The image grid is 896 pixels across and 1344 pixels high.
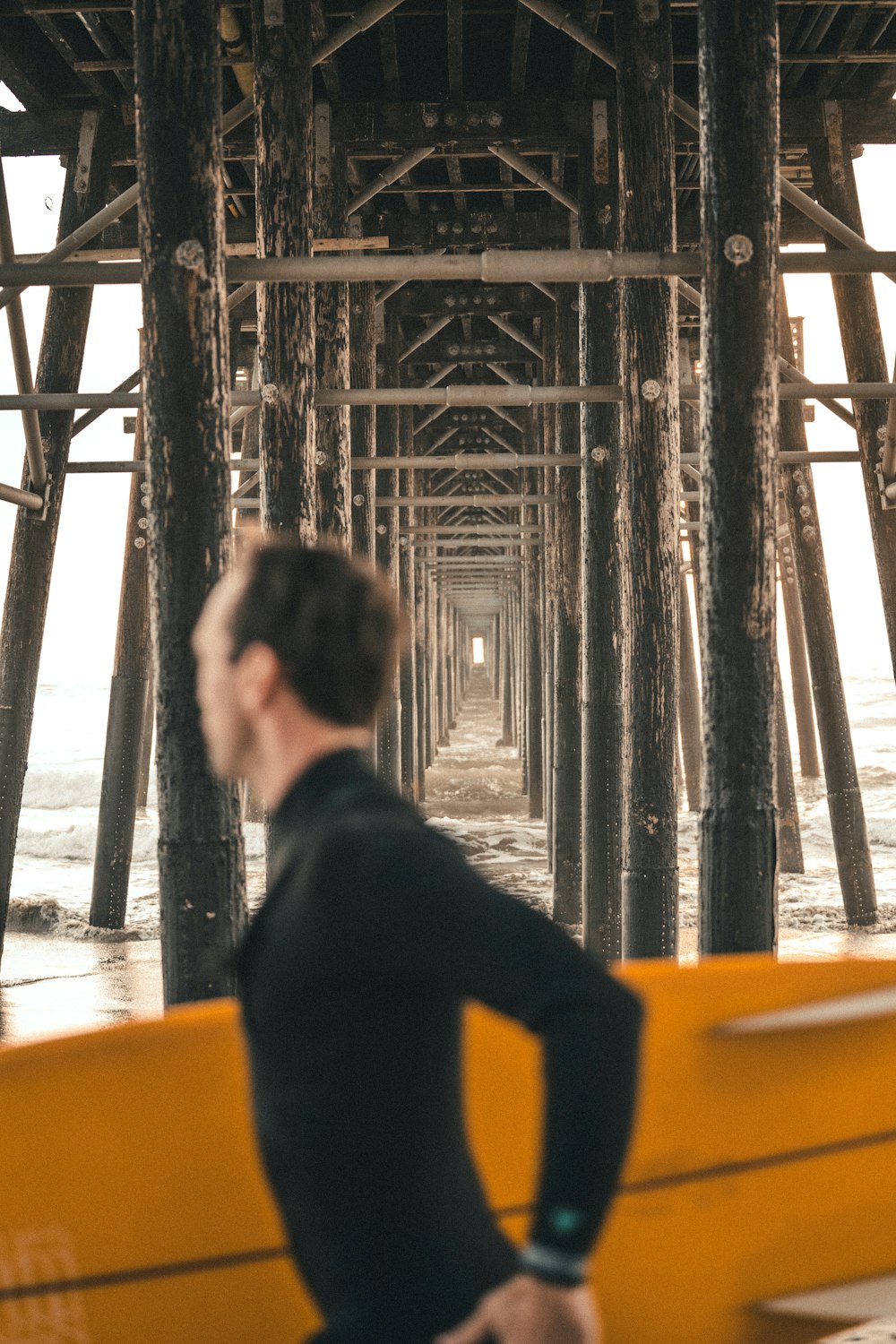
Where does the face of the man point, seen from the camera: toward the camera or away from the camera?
away from the camera

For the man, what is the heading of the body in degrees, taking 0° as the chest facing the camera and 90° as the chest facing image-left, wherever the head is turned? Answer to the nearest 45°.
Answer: approximately 90°

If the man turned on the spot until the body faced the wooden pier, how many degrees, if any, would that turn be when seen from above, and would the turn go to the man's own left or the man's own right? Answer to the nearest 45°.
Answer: approximately 90° to the man's own right
